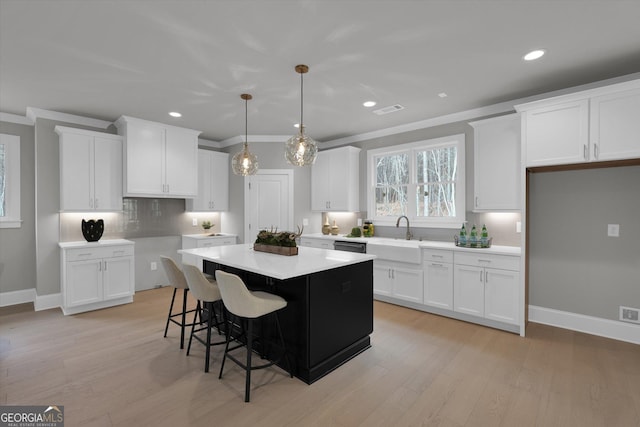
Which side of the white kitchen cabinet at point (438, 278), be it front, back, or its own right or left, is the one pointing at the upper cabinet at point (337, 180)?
right

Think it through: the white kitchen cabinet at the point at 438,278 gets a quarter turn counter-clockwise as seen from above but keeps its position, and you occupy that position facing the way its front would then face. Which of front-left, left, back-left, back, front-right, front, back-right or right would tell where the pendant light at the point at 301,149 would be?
right

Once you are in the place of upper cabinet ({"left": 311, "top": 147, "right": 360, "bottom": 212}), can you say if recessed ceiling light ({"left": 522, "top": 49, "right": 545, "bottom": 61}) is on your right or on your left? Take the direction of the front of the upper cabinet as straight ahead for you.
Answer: on your left

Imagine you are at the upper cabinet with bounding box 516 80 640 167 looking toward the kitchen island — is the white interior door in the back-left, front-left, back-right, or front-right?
front-right

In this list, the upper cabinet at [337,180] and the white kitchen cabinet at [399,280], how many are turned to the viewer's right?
0

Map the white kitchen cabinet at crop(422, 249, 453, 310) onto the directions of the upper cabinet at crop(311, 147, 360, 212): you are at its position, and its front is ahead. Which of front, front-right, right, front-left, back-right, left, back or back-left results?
left

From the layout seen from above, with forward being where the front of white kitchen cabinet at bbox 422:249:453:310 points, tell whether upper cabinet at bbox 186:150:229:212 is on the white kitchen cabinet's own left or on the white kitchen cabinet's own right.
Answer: on the white kitchen cabinet's own right

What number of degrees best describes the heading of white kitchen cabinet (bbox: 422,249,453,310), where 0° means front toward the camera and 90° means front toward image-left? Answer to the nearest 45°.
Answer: approximately 45°

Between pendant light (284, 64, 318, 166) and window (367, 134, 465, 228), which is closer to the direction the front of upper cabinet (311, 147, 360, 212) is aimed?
the pendant light

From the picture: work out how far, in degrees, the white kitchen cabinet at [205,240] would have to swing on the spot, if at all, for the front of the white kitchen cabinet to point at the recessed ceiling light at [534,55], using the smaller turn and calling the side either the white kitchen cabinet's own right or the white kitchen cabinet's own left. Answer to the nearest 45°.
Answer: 0° — it already faces it

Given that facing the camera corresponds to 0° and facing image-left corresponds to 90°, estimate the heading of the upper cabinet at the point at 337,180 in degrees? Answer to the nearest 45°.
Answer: approximately 45°

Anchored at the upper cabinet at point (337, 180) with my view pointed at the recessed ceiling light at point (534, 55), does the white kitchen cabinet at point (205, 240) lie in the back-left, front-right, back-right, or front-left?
back-right

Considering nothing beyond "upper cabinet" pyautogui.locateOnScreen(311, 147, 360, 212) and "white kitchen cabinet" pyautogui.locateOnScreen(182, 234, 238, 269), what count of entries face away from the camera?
0

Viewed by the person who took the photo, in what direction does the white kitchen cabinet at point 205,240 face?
facing the viewer and to the right of the viewer

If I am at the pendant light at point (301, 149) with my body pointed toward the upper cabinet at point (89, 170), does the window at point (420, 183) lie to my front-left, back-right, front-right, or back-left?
back-right

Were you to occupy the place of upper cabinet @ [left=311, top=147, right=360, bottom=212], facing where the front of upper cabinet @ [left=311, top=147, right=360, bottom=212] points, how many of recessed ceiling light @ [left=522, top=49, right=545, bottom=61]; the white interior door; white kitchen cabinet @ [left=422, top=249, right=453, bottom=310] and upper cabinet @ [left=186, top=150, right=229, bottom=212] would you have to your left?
2
